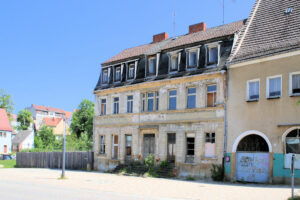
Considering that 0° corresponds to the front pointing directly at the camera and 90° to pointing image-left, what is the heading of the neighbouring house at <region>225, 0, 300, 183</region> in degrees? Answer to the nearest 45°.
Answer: approximately 45°

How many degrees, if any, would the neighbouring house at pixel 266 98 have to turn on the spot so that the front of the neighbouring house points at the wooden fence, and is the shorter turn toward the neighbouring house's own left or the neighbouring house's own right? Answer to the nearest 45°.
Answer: approximately 90° to the neighbouring house's own right
